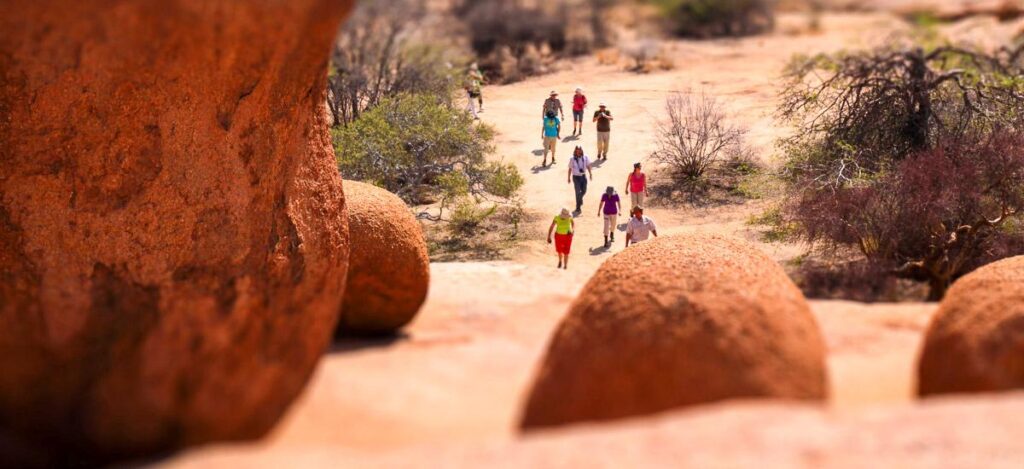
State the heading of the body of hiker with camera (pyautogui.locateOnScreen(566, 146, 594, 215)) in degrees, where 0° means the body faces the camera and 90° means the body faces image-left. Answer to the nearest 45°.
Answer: approximately 0°

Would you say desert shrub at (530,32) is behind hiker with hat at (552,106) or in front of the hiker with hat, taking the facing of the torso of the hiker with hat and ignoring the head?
behind

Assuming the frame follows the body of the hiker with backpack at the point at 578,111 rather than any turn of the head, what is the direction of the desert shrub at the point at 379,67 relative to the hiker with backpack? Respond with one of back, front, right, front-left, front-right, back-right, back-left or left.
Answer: back-right

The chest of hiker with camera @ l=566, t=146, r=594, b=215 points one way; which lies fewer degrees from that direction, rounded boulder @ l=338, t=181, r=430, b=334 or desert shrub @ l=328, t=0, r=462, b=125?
the rounded boulder

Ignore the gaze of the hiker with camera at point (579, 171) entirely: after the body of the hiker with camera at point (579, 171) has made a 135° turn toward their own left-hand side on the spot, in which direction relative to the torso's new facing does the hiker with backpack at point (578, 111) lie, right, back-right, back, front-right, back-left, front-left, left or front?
front-left

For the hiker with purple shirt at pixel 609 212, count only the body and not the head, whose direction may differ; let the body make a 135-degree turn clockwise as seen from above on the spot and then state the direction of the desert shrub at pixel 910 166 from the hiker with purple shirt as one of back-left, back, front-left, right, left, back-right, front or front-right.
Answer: back-right

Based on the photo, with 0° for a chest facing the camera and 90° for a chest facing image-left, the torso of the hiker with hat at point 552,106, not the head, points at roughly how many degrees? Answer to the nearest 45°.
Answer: approximately 0°
